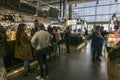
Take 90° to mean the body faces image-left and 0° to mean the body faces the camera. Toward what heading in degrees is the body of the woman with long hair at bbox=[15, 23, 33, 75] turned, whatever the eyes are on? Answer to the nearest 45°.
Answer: approximately 225°

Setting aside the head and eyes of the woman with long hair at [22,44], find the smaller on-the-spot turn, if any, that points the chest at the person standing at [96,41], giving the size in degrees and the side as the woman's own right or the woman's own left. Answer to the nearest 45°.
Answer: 0° — they already face them
